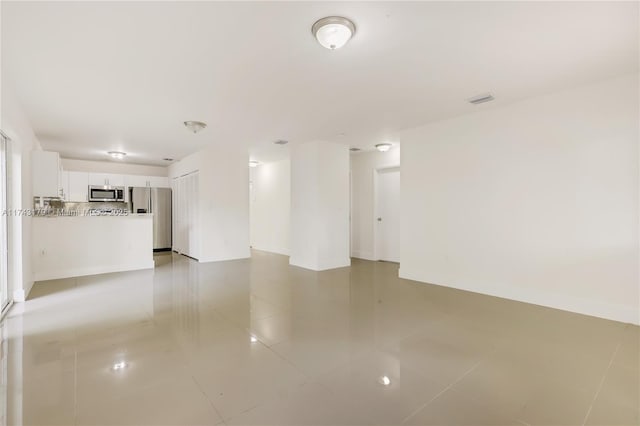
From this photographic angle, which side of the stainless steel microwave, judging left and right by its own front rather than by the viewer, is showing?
front

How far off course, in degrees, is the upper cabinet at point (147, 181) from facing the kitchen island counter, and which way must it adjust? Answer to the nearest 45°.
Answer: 0° — it already faces it

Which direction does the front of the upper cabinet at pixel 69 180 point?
toward the camera

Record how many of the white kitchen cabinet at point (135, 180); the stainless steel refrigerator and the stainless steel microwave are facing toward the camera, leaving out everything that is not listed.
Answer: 3

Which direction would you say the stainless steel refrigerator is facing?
toward the camera

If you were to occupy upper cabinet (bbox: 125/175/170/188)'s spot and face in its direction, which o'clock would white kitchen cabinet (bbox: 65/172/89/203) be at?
The white kitchen cabinet is roughly at 3 o'clock from the upper cabinet.

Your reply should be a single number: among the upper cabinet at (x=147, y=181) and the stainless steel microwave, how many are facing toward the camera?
2

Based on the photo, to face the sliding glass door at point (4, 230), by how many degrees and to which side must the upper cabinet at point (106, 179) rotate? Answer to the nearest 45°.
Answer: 0° — it already faces it

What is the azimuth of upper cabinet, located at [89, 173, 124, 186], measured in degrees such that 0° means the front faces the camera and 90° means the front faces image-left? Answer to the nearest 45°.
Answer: approximately 0°

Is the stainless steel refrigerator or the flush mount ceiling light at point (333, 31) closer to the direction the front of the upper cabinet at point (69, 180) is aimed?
the flush mount ceiling light

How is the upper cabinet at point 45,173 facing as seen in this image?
to the viewer's right

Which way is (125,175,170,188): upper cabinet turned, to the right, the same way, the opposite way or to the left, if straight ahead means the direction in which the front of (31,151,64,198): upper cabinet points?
to the right

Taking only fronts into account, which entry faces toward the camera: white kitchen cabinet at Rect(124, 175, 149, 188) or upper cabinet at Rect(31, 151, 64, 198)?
the white kitchen cabinet

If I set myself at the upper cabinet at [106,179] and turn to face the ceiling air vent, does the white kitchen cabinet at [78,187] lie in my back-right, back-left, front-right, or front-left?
back-right

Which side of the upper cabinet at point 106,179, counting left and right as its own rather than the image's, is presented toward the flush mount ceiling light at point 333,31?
front
